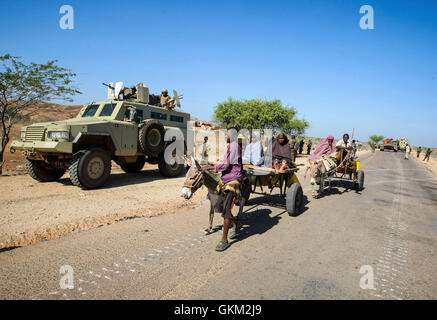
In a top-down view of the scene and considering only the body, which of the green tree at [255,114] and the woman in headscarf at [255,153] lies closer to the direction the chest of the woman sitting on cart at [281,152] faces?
the woman in headscarf

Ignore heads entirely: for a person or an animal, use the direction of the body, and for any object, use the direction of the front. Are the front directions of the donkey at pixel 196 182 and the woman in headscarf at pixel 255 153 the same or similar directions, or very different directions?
same or similar directions

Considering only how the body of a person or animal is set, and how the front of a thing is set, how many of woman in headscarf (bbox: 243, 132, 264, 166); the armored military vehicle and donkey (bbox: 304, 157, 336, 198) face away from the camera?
0

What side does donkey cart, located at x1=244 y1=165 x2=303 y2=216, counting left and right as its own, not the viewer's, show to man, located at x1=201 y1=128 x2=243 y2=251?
front

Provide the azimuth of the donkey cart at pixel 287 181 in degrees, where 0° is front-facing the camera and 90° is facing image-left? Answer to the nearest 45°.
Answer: approximately 45°

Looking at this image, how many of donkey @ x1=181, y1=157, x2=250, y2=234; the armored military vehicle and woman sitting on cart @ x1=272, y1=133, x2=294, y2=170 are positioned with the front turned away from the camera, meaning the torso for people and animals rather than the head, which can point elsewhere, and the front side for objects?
0

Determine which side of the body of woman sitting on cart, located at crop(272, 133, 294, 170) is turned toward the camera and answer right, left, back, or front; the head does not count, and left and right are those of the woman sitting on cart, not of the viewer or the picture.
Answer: front

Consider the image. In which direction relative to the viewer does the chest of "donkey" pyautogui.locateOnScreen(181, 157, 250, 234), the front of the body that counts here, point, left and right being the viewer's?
facing the viewer and to the left of the viewer

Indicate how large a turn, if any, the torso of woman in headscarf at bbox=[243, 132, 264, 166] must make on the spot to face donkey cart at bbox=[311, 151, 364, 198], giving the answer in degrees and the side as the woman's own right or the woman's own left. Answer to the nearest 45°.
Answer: approximately 180°

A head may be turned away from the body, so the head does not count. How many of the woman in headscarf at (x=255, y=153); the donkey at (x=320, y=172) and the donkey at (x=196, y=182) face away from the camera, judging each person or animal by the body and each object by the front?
0
